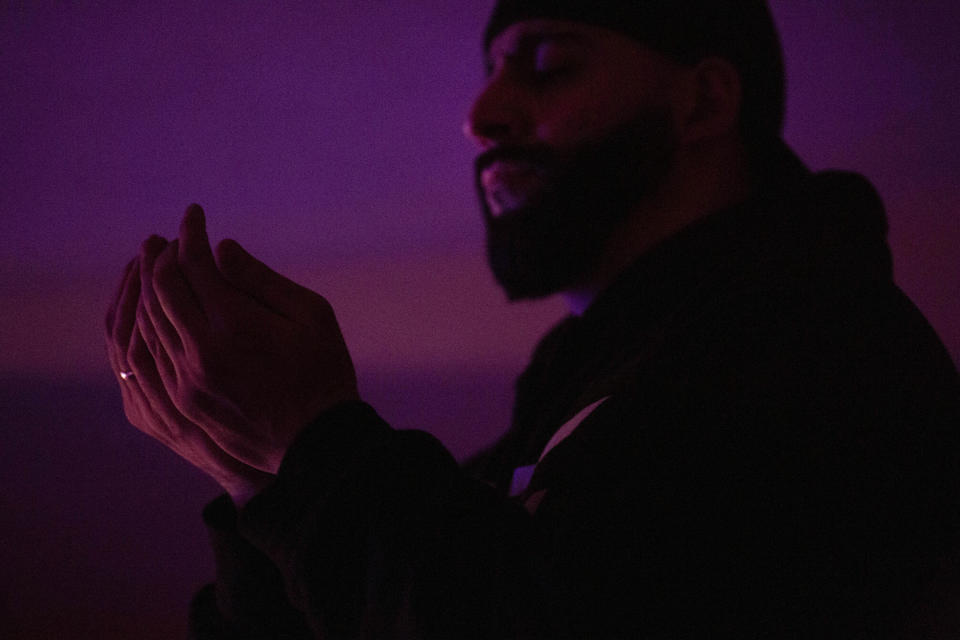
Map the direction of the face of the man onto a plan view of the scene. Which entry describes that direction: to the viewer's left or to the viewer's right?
to the viewer's left

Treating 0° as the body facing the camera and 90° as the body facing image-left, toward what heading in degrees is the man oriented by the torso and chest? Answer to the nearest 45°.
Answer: approximately 90°
